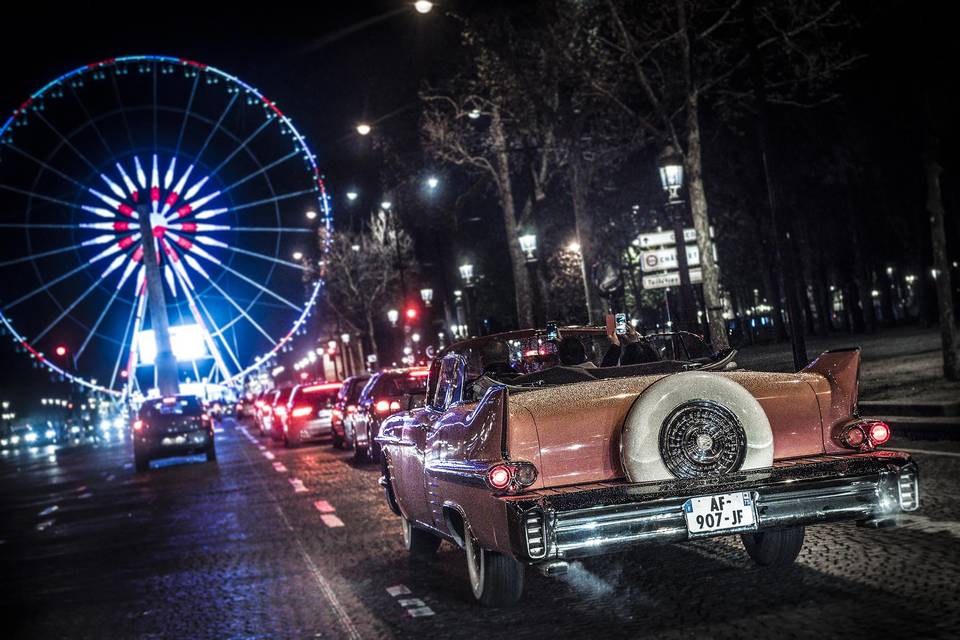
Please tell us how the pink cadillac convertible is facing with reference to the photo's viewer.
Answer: facing away from the viewer and to the left of the viewer

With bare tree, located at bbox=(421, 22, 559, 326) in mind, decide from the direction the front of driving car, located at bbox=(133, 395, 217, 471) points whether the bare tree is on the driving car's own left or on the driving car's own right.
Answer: on the driving car's own right

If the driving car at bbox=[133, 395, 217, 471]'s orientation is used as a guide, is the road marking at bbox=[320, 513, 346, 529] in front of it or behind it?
behind

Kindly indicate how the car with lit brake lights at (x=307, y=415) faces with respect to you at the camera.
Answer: facing away from the viewer

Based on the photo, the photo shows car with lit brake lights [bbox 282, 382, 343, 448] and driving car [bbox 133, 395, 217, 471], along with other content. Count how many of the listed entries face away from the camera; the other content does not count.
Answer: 2

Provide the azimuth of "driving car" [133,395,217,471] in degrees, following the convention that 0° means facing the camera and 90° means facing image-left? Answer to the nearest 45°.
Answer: approximately 180°

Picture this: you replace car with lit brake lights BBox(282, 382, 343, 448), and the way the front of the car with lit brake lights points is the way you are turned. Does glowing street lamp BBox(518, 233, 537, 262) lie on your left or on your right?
on your right
